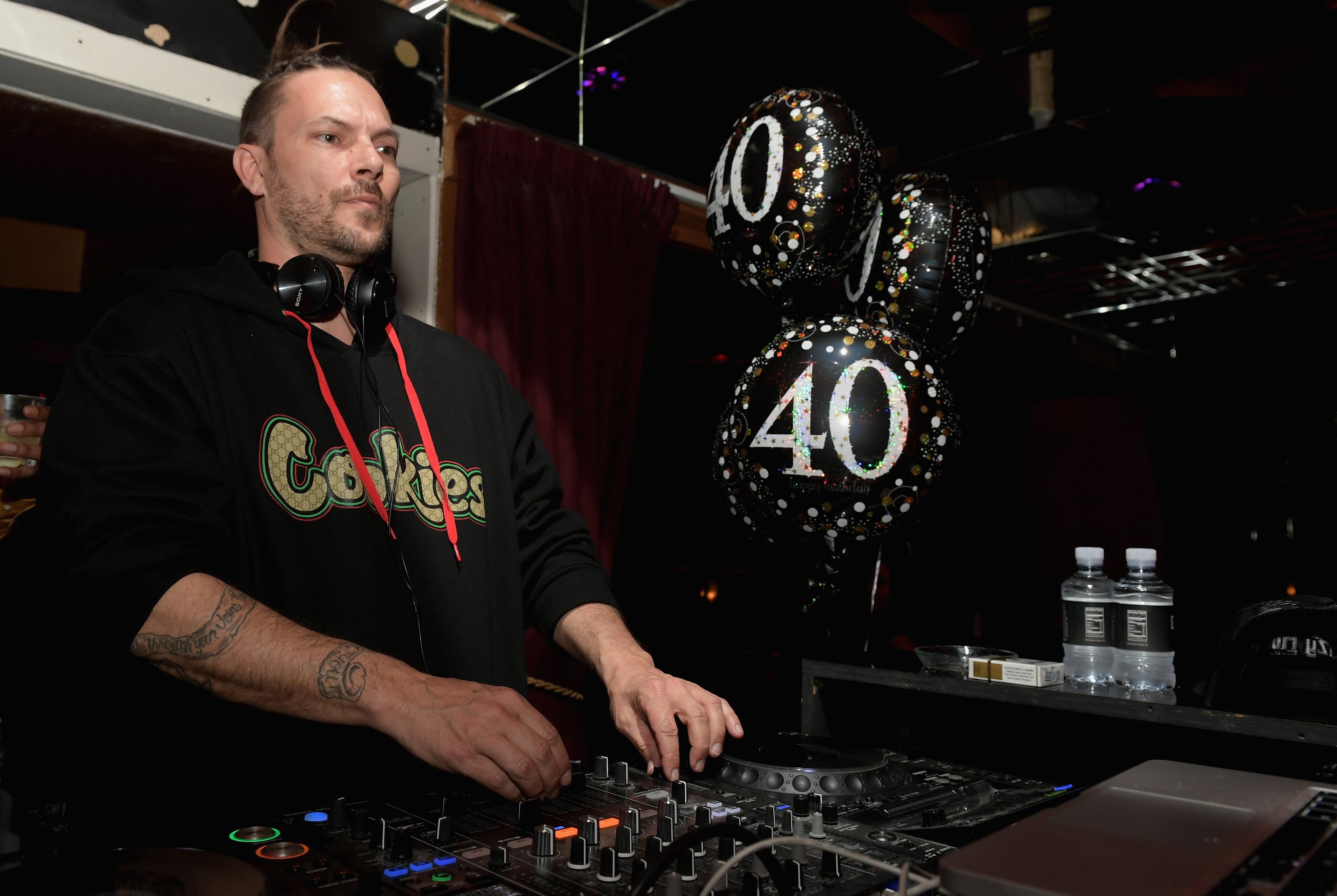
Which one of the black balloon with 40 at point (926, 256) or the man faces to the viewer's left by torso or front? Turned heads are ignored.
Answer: the black balloon with 40

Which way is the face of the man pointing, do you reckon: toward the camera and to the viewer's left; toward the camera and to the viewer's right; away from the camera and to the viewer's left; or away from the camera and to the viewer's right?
toward the camera and to the viewer's right

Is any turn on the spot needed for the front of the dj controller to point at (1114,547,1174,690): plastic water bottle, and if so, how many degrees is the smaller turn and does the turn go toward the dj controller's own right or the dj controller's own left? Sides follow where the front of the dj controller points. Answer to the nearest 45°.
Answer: approximately 90° to the dj controller's own right

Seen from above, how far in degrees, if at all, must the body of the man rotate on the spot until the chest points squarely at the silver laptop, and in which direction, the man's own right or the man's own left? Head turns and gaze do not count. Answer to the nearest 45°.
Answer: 0° — they already face it

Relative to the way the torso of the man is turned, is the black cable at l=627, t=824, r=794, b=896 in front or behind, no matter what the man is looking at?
in front

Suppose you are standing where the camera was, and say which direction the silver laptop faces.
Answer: facing away from the viewer and to the left of the viewer

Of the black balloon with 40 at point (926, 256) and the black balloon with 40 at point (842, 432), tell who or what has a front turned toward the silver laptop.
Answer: the black balloon with 40 at point (842, 432)

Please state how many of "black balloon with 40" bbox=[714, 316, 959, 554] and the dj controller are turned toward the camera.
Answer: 1

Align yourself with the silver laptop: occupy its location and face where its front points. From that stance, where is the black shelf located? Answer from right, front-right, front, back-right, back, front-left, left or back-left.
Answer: front-right

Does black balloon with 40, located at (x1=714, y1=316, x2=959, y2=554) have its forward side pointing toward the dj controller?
yes

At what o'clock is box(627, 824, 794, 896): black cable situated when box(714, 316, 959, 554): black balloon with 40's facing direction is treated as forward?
The black cable is roughly at 12 o'clock from the black balloon with 40.

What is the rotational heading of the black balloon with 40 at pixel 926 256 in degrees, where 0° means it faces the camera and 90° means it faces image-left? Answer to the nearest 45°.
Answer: approximately 90°
